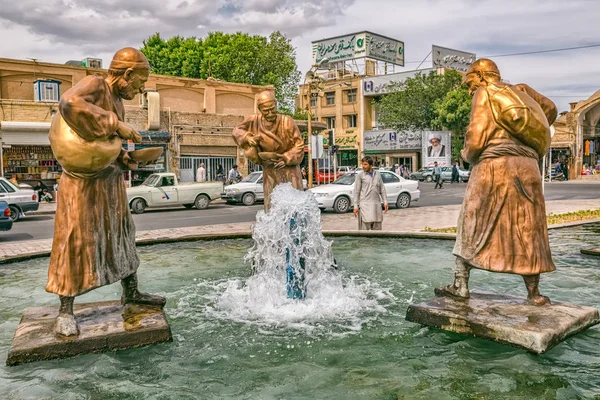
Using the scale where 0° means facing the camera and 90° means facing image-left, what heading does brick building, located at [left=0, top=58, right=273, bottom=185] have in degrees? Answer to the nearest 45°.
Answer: approximately 0°

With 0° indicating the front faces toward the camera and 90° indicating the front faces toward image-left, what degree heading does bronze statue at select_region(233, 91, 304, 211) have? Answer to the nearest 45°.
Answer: approximately 0°

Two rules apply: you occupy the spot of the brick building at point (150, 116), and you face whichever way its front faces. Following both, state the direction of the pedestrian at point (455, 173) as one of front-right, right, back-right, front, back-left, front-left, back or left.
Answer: left

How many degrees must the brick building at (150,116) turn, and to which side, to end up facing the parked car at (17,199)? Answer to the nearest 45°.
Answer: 0° — it already faces it

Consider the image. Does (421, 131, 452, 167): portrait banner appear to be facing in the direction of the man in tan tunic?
yes

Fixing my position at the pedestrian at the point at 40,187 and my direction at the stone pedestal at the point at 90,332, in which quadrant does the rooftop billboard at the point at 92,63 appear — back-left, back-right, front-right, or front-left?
back-left

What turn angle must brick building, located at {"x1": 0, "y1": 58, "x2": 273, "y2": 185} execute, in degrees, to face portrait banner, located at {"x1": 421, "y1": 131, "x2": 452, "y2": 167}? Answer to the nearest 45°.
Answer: approximately 135° to its left

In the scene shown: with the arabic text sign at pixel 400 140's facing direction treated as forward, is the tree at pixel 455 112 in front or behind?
in front

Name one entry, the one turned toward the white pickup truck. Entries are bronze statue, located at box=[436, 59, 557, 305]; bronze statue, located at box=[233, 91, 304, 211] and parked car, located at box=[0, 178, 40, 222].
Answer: bronze statue, located at box=[436, 59, 557, 305]

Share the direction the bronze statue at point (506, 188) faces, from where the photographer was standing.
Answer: facing away from the viewer and to the left of the viewer
